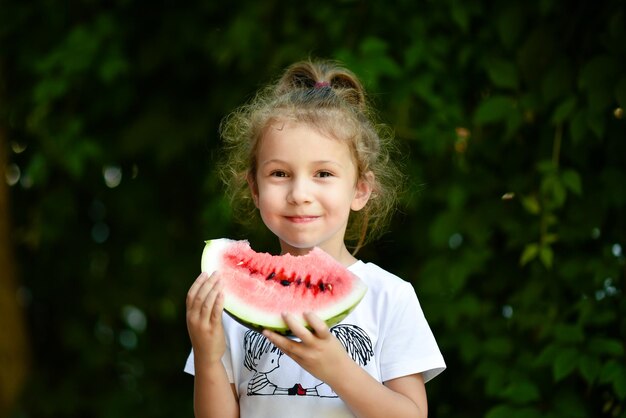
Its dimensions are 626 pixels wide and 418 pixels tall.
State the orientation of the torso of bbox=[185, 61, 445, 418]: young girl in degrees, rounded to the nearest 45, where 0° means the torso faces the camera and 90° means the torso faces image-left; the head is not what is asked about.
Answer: approximately 0°
